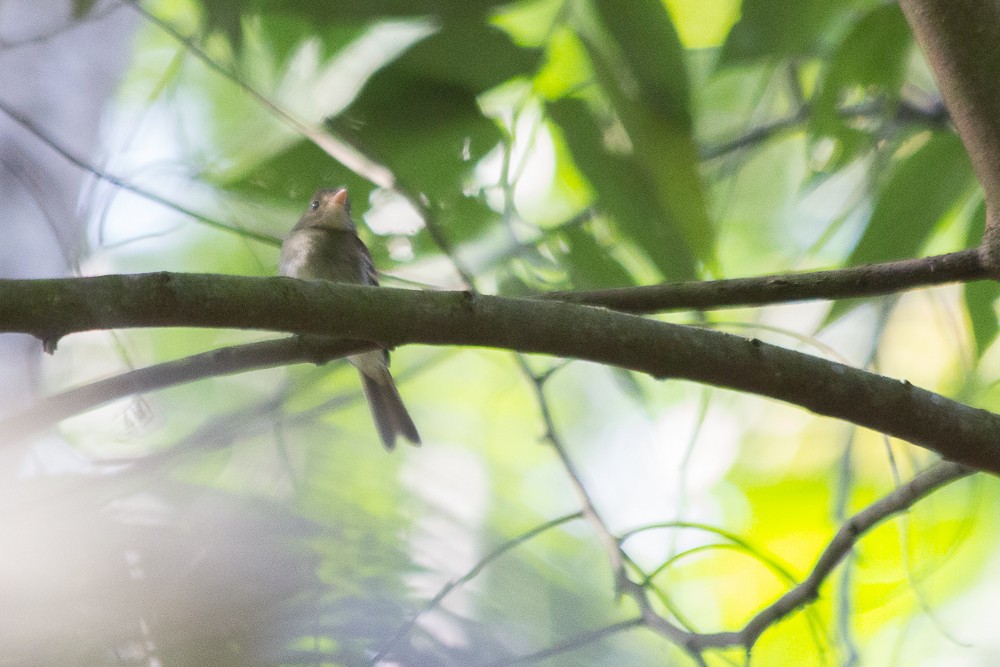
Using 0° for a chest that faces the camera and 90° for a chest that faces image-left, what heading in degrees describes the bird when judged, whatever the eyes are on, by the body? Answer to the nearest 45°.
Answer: approximately 45°

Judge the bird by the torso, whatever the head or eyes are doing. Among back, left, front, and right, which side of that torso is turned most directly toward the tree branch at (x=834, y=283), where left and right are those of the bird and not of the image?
left
